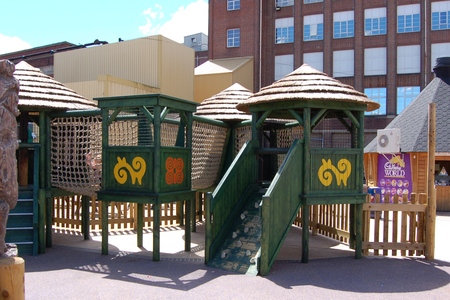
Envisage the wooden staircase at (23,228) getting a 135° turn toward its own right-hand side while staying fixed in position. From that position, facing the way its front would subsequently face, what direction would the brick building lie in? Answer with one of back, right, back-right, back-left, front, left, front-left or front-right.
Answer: right

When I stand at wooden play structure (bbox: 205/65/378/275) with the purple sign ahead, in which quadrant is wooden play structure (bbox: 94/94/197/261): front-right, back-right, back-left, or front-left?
back-left

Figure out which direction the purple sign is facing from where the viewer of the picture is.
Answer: facing the viewer

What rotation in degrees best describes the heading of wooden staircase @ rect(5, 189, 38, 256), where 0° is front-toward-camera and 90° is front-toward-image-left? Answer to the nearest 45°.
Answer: approximately 0°

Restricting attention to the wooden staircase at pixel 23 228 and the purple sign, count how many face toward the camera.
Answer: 2

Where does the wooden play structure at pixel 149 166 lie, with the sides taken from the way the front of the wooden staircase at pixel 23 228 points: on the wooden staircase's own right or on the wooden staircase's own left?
on the wooden staircase's own left

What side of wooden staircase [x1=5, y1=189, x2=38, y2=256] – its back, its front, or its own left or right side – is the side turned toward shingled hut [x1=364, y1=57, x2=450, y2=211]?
left

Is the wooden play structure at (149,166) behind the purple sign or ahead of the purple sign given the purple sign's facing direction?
ahead

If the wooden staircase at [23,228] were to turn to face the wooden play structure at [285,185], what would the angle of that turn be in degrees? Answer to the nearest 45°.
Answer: approximately 45° to its left

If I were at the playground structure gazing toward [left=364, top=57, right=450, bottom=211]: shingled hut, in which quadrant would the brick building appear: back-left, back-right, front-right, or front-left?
front-left
